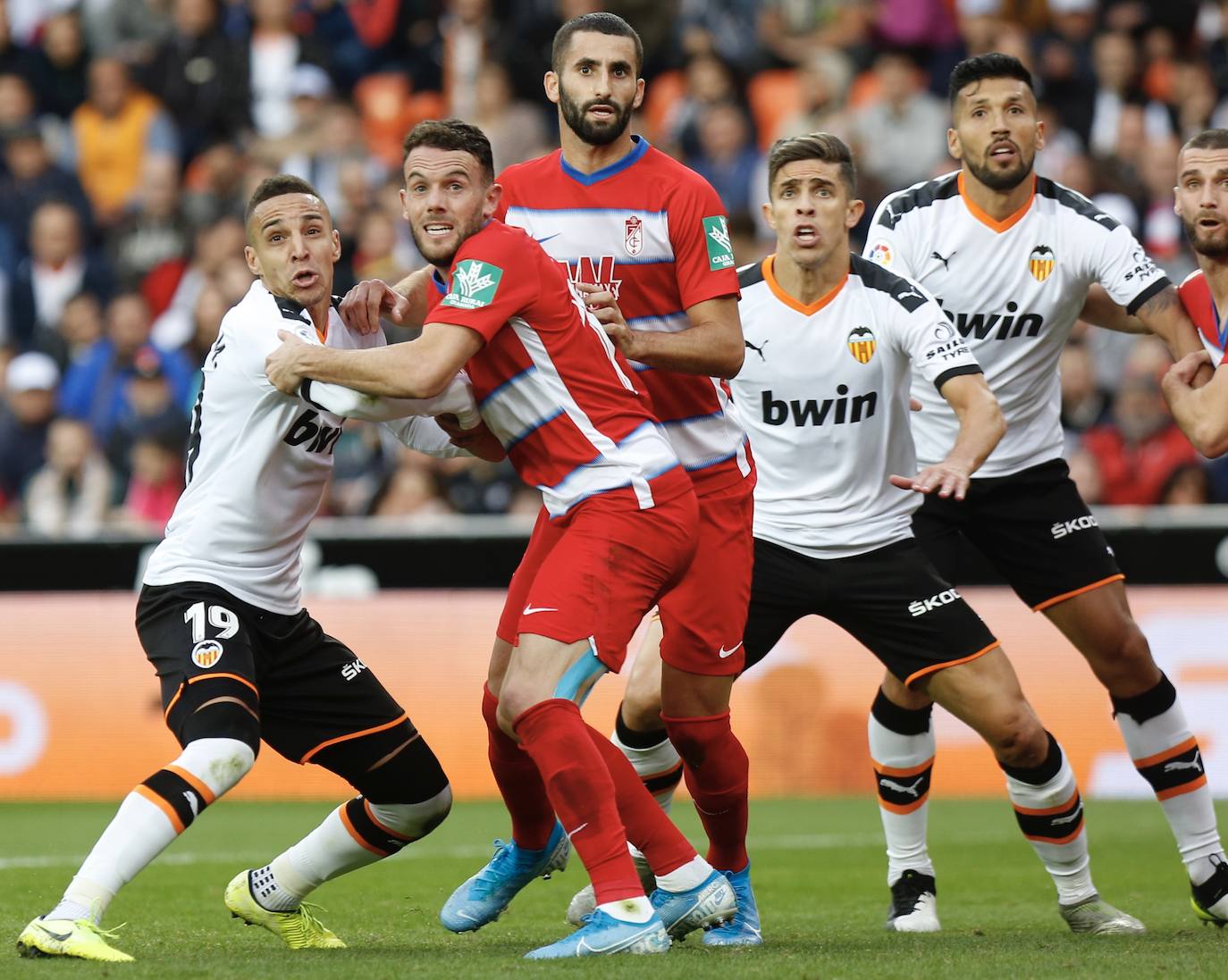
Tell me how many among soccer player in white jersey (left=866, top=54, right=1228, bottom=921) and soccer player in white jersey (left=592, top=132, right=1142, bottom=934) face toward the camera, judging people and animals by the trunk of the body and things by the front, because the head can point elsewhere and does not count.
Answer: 2

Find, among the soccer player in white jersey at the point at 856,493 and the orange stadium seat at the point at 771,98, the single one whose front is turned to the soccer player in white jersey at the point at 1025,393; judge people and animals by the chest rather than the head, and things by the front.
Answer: the orange stadium seat

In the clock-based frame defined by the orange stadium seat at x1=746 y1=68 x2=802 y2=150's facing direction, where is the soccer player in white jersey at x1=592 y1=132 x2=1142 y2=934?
The soccer player in white jersey is roughly at 12 o'clock from the orange stadium seat.

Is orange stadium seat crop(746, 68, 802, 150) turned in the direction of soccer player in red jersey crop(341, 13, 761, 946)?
yes

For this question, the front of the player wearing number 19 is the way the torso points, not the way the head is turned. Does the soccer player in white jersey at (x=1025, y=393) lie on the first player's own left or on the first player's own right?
on the first player's own left

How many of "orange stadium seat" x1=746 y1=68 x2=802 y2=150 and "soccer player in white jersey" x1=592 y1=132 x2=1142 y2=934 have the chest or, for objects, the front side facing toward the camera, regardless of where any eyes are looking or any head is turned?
2

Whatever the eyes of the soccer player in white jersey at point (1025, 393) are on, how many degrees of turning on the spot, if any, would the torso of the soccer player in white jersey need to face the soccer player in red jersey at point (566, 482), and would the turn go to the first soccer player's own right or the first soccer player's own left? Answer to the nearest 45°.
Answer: approximately 45° to the first soccer player's own right

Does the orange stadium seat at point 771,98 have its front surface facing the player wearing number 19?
yes
